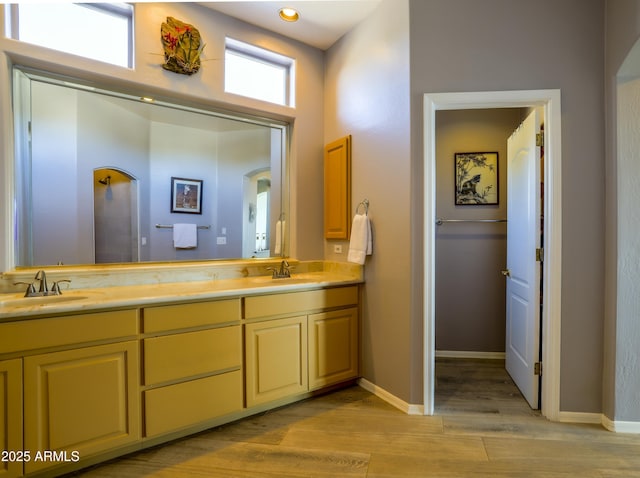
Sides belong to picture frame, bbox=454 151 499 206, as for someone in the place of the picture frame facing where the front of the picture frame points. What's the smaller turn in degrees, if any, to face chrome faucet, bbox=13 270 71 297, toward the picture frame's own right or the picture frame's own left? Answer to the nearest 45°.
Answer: approximately 45° to the picture frame's own right

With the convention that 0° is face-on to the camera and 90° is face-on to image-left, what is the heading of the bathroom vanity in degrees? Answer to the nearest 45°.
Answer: approximately 315°

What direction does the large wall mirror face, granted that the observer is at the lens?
facing the viewer and to the right of the viewer

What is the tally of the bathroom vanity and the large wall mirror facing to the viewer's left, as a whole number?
0

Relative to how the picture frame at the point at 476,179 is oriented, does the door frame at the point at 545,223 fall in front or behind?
in front

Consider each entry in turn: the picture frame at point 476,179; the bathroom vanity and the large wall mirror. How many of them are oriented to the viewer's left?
0

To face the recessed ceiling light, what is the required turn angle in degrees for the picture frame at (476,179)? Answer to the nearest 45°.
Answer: approximately 45° to its right

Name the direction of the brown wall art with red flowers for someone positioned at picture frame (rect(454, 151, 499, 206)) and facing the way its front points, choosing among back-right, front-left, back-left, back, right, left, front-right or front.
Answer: front-right
